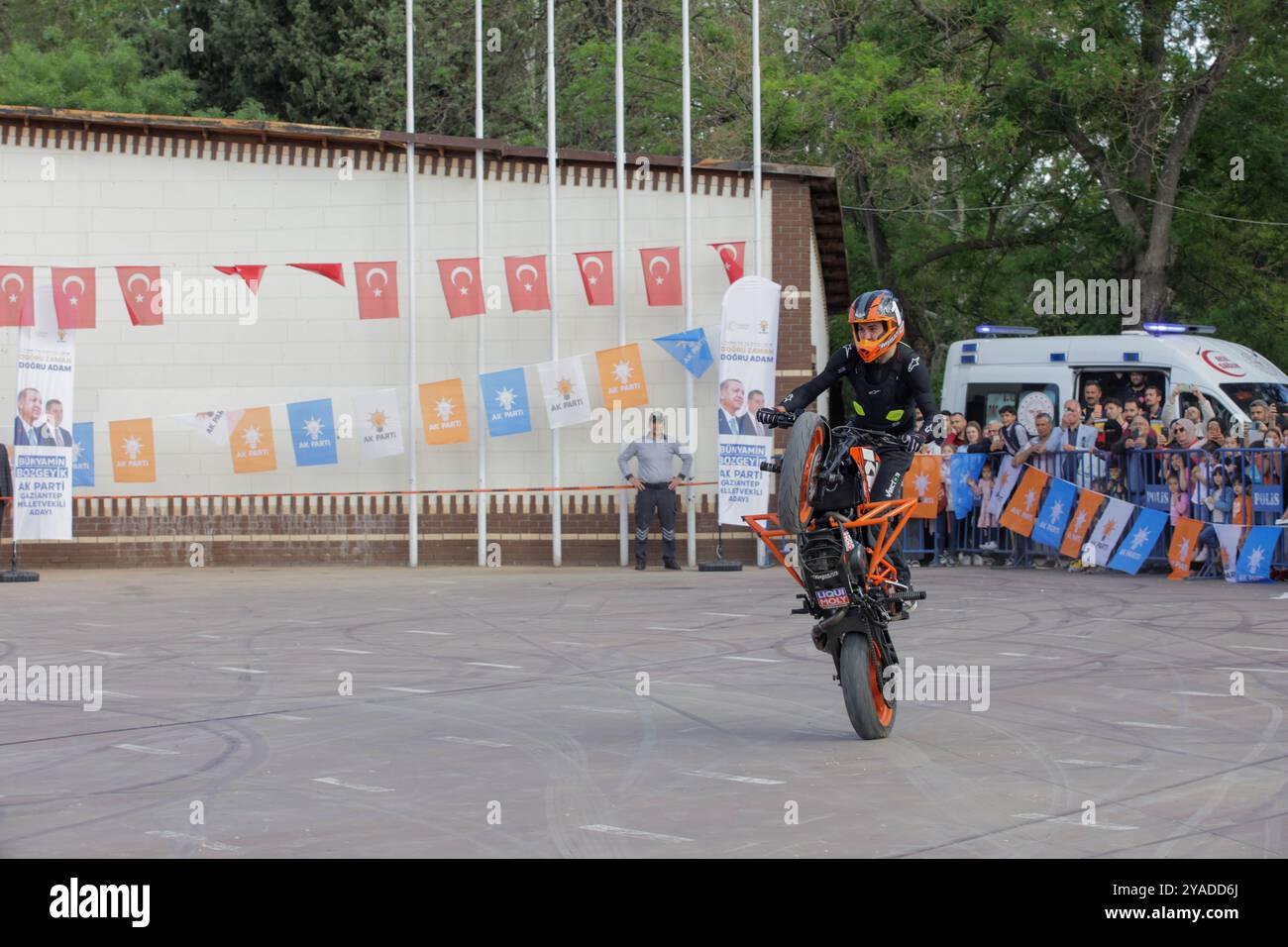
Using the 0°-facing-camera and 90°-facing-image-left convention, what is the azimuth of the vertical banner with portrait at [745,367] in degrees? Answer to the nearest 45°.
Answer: approximately 0°

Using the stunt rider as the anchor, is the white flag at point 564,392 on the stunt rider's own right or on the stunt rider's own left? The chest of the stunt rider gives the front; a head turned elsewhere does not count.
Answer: on the stunt rider's own right

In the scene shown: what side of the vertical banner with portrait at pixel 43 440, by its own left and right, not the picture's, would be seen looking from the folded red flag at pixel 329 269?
left

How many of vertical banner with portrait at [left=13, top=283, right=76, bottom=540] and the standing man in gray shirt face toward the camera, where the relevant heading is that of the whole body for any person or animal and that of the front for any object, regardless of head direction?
2

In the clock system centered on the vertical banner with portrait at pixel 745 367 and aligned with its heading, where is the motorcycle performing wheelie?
The motorcycle performing wheelie is roughly at 12 o'clock from the vertical banner with portrait.

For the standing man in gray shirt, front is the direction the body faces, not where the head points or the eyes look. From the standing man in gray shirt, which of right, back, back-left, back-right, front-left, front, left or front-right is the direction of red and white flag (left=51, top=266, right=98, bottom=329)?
right

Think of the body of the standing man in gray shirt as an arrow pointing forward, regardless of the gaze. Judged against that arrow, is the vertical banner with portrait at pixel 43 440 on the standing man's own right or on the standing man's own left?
on the standing man's own right
